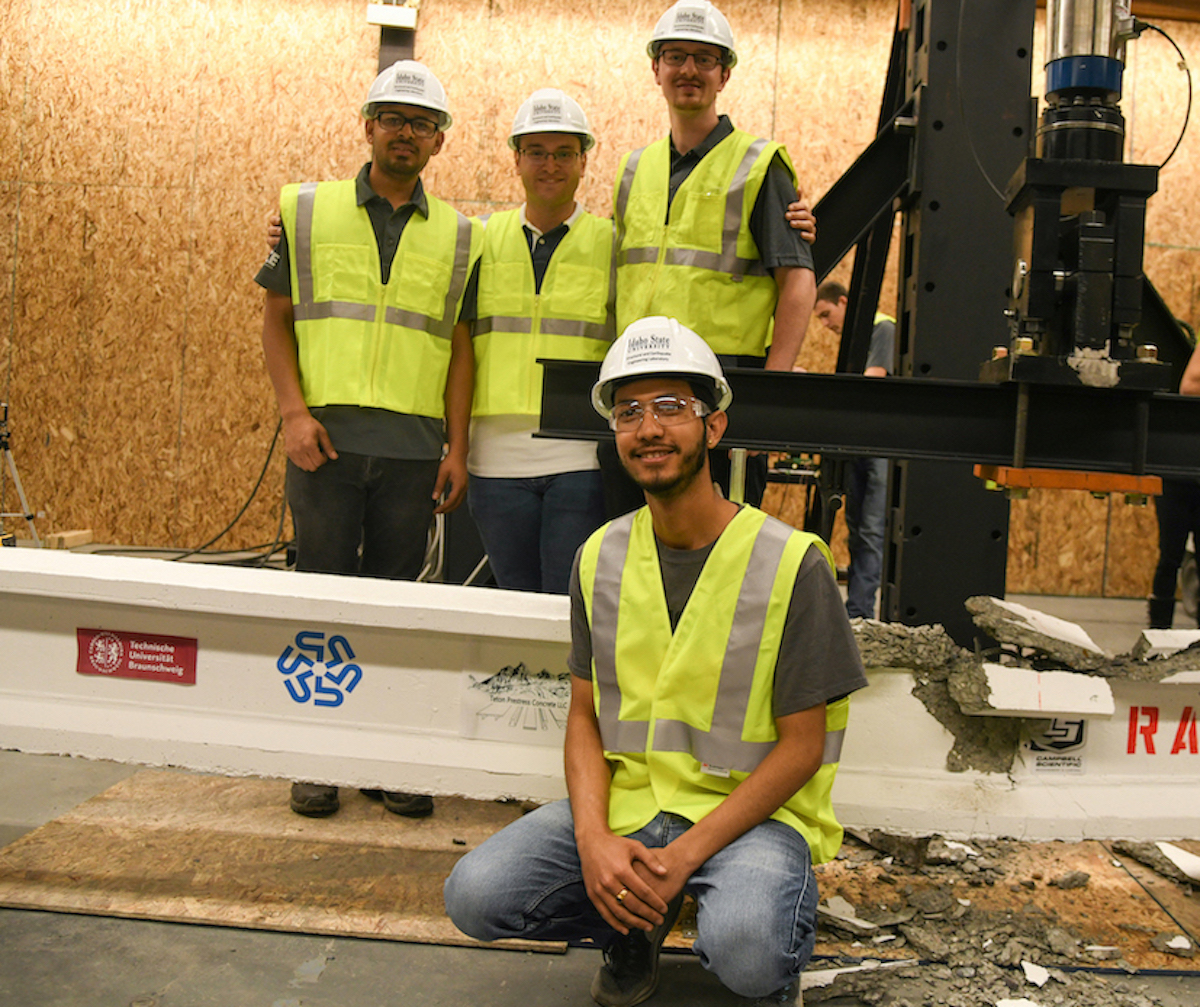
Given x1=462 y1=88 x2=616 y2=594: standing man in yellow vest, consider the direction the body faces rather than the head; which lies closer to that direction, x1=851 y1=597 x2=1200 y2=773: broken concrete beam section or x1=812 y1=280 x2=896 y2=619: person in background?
the broken concrete beam section

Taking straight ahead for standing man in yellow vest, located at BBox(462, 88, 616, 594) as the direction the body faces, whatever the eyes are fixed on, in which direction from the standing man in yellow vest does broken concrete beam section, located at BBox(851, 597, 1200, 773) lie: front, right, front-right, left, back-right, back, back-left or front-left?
front-left

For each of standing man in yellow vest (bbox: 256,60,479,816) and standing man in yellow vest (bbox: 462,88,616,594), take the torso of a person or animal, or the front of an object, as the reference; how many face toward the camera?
2

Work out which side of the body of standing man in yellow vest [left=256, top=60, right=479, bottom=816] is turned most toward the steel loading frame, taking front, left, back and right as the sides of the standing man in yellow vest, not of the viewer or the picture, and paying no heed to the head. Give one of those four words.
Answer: left

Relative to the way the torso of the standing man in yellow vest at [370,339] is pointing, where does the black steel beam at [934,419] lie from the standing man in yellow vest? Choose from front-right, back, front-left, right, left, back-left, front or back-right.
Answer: front-left

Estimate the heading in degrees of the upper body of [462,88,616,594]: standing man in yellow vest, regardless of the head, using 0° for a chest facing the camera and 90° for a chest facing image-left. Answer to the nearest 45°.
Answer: approximately 0°

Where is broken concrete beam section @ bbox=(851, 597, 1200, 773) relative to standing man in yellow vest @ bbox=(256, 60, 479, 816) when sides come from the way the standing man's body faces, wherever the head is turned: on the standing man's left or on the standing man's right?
on the standing man's left

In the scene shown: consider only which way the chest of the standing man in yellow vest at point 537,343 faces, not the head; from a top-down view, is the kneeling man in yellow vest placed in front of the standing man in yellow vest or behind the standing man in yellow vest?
in front

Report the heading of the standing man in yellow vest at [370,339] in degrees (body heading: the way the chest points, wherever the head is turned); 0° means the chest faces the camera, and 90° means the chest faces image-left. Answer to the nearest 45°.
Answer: approximately 0°
